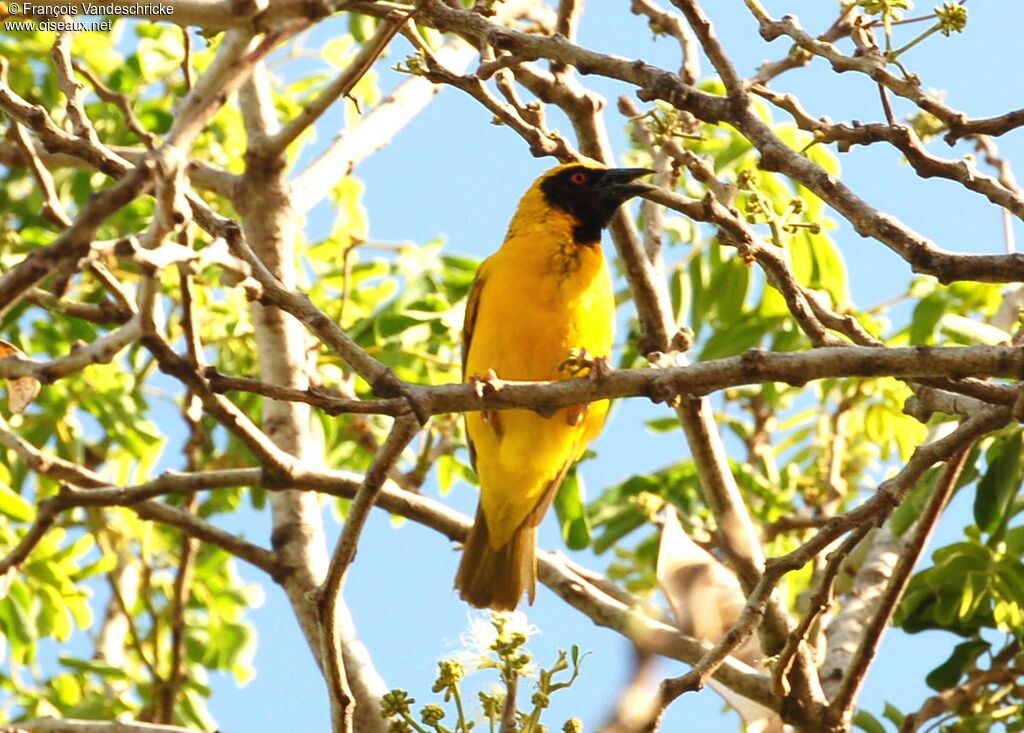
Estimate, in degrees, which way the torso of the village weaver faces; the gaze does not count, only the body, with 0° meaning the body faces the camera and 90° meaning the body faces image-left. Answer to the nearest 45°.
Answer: approximately 315°
